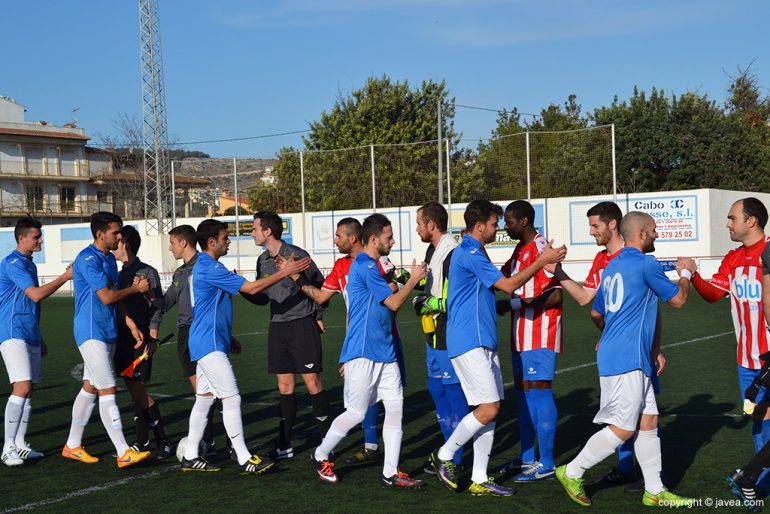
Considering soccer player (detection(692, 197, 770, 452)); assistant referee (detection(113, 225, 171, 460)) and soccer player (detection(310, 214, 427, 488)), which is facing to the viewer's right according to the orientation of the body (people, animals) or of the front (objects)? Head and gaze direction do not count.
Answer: soccer player (detection(310, 214, 427, 488))

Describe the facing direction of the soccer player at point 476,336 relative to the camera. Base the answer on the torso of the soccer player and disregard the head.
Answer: to the viewer's right

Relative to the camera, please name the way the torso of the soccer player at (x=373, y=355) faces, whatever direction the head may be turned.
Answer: to the viewer's right

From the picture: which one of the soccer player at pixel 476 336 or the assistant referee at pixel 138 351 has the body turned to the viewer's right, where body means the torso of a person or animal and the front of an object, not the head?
the soccer player

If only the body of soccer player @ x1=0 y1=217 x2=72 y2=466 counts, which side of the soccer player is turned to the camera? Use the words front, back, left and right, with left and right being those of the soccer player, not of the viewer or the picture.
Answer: right

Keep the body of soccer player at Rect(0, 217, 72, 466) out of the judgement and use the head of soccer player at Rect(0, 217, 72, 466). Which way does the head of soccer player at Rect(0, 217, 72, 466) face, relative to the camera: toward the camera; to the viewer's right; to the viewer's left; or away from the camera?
to the viewer's right

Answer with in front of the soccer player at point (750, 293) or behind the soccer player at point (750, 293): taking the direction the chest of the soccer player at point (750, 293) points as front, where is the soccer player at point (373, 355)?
in front

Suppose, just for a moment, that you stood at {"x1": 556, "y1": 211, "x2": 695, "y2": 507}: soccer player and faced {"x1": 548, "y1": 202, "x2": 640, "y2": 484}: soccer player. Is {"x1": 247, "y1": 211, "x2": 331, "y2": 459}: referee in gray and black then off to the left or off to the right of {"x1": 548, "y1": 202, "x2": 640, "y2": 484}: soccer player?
left

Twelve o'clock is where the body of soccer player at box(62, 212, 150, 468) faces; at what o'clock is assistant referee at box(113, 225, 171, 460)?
The assistant referee is roughly at 10 o'clock from the soccer player.

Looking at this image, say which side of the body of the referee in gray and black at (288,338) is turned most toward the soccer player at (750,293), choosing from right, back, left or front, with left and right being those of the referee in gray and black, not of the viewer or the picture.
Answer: left

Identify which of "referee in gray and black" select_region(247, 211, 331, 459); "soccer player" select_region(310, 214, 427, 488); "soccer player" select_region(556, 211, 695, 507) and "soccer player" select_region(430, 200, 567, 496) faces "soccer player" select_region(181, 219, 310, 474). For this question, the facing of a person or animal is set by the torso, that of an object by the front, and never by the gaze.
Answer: the referee in gray and black

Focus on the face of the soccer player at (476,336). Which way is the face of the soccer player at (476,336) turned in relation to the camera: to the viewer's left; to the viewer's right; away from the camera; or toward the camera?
to the viewer's right

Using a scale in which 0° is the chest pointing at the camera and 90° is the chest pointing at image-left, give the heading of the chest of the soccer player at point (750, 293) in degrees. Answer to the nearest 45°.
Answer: approximately 45°

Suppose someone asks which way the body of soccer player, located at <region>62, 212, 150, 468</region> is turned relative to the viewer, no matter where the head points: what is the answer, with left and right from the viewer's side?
facing to the right of the viewer

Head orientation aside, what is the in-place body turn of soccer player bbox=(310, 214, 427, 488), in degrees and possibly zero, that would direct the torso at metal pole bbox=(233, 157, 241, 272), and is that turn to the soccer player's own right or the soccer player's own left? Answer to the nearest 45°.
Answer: approximately 90° to the soccer player's own left

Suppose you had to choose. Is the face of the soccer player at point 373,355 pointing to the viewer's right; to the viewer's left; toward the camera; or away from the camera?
to the viewer's right

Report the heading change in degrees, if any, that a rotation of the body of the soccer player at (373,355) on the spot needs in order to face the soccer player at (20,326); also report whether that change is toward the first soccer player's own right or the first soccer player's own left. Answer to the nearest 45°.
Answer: approximately 135° to the first soccer player's own left

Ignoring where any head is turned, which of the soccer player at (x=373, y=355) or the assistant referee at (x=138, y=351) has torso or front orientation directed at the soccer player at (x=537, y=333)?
the soccer player at (x=373, y=355)
